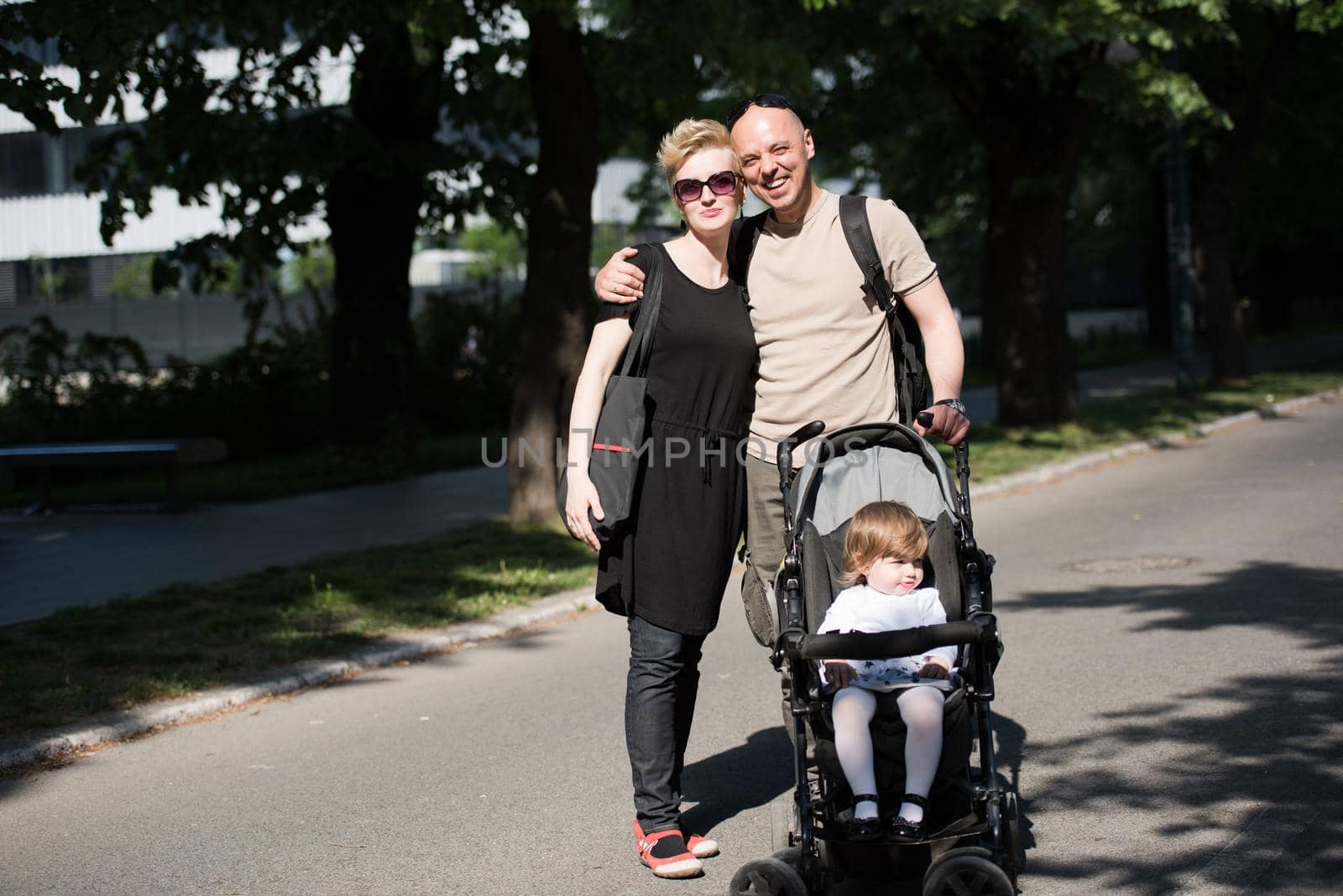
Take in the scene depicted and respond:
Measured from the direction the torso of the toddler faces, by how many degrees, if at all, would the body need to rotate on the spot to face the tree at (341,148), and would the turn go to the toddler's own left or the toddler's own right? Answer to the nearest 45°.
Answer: approximately 135° to the toddler's own right

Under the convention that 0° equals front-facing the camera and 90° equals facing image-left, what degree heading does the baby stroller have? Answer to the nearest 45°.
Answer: approximately 0°

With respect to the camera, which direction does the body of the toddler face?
toward the camera

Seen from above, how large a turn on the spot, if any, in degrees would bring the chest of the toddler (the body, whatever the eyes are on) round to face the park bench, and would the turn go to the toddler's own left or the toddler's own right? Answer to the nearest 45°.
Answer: approximately 135° to the toddler's own right

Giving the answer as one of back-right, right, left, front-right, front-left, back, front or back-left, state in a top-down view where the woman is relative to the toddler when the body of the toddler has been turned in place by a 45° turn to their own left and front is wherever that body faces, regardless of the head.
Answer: back

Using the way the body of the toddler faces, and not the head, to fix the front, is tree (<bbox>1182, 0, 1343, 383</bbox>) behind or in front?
behind

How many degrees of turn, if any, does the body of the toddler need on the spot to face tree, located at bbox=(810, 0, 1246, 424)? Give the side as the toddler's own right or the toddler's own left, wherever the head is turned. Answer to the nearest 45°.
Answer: approximately 180°

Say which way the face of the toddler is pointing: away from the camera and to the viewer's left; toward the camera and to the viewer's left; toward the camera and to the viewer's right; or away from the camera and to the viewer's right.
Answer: toward the camera and to the viewer's right

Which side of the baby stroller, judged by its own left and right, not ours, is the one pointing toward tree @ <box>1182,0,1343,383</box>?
back

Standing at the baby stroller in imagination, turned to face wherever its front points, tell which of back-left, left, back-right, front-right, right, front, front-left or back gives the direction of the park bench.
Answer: back-right
